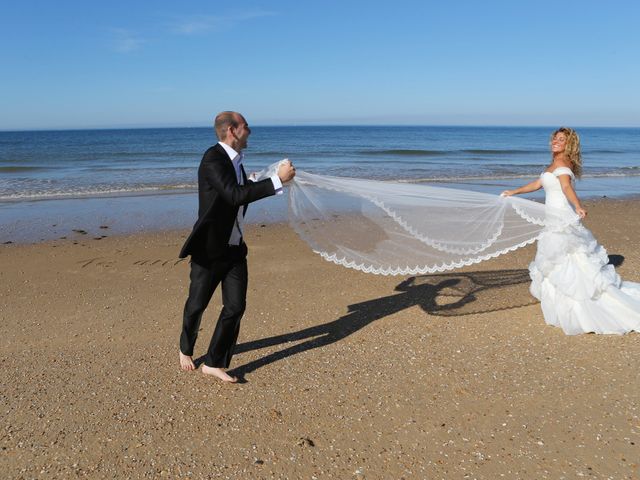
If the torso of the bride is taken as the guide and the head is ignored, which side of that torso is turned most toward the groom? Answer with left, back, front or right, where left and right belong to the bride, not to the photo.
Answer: front

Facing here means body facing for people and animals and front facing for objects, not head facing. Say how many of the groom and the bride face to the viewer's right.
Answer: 1

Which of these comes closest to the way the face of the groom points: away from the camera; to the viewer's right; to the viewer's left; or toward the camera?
to the viewer's right

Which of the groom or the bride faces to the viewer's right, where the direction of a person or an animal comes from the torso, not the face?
the groom

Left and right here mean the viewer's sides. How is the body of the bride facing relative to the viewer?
facing the viewer and to the left of the viewer

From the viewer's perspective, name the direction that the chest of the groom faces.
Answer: to the viewer's right

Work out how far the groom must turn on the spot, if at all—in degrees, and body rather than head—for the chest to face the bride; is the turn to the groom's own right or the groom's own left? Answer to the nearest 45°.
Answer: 0° — they already face them

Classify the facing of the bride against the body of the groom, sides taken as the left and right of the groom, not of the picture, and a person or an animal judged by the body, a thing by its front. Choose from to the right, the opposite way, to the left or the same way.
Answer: the opposite way

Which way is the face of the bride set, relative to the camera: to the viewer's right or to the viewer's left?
to the viewer's left
